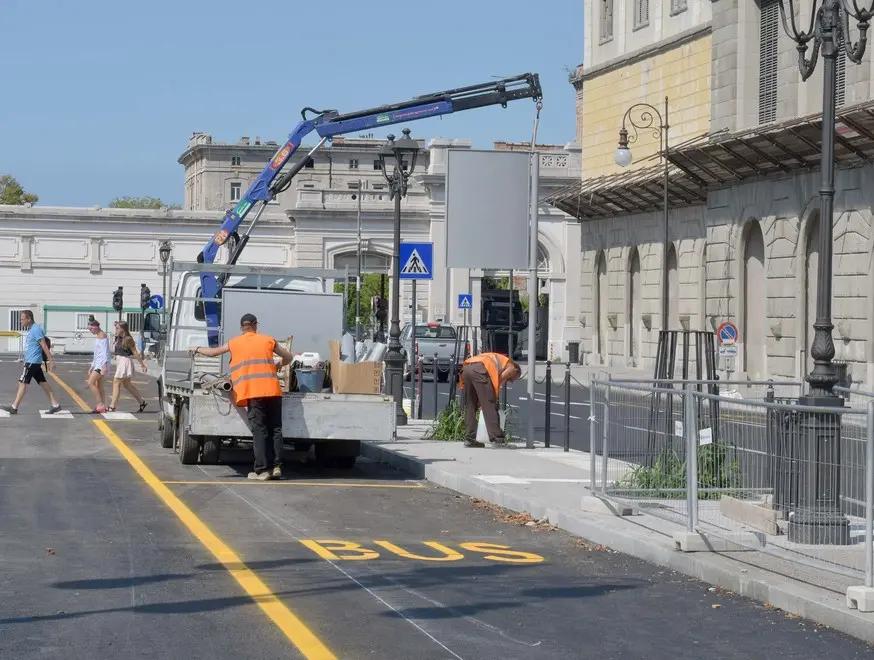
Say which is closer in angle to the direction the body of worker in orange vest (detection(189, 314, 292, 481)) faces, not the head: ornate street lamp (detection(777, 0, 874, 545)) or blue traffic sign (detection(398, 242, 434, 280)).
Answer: the blue traffic sign

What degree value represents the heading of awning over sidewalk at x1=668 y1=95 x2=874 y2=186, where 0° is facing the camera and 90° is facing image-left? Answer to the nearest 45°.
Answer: approximately 45°

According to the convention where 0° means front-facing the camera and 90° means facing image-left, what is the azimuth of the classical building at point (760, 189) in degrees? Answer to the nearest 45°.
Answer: approximately 45°

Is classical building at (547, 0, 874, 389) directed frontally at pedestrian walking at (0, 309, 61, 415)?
yes

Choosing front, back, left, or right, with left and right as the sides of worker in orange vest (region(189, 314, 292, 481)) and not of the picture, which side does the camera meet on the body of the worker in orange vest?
back

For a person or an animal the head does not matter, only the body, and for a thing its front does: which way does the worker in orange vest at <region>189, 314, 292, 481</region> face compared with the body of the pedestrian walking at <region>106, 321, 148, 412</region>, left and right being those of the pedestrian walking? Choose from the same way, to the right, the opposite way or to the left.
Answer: to the right
